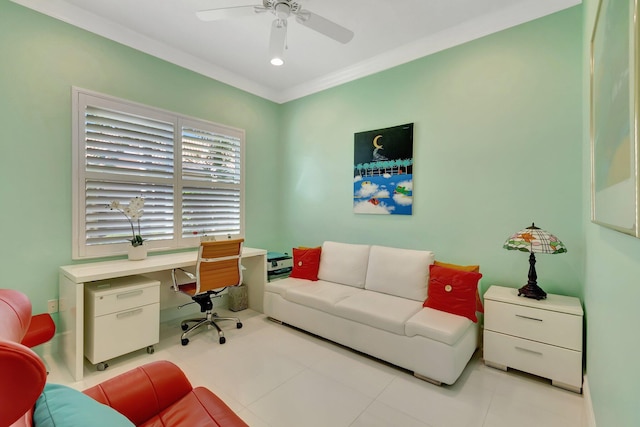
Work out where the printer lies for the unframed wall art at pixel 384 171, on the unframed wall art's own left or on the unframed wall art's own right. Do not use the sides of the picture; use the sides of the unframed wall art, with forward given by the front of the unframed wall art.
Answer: on the unframed wall art's own right

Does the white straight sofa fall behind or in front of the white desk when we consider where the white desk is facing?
in front

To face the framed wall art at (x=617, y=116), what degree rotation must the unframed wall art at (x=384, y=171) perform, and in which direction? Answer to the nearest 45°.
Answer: approximately 45° to its left

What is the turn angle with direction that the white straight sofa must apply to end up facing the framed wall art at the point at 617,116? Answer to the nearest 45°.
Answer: approximately 45° to its left

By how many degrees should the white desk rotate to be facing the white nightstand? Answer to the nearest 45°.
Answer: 0° — it already faces it

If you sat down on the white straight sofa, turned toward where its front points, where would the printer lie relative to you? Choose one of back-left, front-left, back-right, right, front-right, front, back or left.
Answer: right

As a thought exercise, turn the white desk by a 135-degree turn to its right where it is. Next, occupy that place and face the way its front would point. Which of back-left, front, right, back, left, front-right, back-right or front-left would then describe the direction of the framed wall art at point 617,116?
back-left

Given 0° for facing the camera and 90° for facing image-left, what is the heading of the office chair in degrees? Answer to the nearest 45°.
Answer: approximately 135°

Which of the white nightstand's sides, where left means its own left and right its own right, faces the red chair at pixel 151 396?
front

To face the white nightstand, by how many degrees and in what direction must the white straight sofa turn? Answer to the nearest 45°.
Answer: approximately 135° to its left

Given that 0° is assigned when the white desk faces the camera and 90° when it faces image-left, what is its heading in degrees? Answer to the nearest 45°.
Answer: approximately 315°

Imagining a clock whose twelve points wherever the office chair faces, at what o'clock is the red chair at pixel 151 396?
The red chair is roughly at 8 o'clock from the office chair.

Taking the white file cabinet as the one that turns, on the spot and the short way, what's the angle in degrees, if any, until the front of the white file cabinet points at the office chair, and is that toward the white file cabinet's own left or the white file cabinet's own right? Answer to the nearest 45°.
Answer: approximately 45° to the white file cabinet's own left
